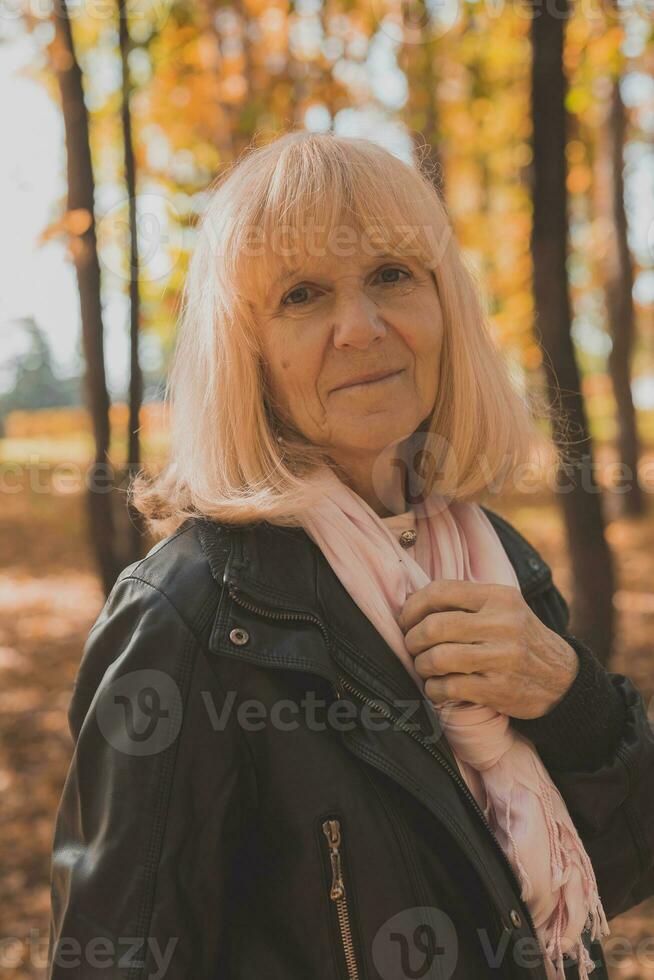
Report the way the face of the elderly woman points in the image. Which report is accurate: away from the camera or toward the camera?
toward the camera

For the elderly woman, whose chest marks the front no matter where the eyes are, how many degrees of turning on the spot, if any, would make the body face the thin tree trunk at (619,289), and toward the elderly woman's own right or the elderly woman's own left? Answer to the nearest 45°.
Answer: approximately 135° to the elderly woman's own left

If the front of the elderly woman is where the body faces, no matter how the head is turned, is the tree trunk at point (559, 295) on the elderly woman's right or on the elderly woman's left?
on the elderly woman's left

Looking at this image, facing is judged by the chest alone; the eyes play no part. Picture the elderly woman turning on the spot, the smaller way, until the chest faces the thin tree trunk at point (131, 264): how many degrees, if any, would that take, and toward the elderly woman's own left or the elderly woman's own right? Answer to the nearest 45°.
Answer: approximately 135° to the elderly woman's own left

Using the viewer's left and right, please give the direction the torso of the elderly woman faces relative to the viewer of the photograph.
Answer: facing the viewer and to the right of the viewer

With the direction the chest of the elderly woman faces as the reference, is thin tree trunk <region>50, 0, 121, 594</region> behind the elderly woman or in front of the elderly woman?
behind
